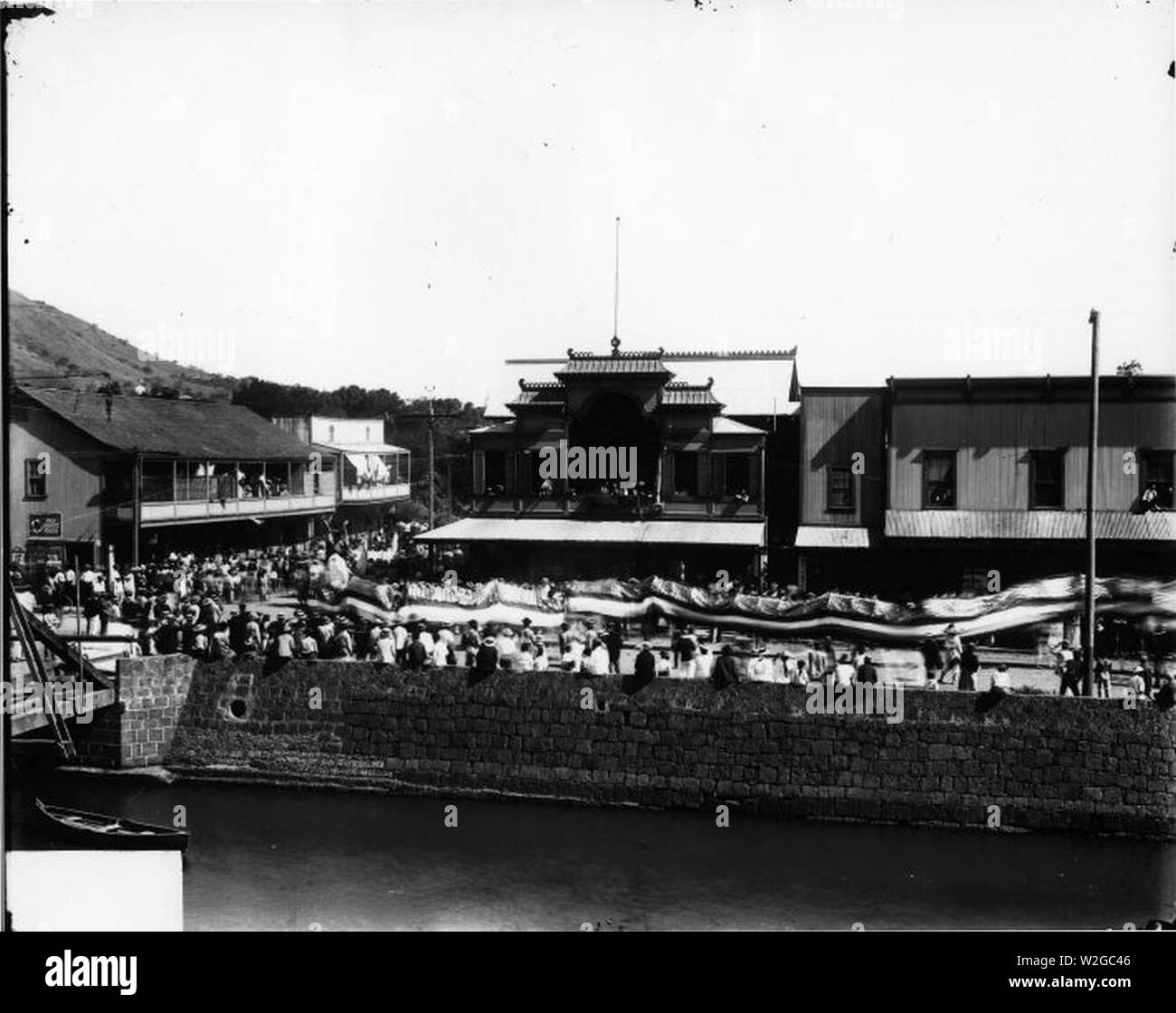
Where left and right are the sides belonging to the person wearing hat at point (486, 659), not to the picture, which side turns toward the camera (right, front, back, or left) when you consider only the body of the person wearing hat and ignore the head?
back

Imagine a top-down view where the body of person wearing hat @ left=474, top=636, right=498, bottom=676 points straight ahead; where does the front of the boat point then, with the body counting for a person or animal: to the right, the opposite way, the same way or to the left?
to the left

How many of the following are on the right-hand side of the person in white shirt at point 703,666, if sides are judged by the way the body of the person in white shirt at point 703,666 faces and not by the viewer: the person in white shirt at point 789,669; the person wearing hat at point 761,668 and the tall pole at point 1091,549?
3

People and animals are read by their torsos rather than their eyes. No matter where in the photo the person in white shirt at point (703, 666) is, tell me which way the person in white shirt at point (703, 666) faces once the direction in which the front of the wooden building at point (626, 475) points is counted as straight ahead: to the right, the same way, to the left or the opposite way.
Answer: the opposite way

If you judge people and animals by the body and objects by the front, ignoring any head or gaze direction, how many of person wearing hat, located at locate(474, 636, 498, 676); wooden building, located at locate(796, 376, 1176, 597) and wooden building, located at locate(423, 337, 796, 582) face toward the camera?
2

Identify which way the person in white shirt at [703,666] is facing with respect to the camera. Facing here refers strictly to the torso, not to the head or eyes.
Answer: away from the camera

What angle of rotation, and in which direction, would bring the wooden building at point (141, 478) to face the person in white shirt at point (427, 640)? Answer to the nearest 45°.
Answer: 0° — it already faces them

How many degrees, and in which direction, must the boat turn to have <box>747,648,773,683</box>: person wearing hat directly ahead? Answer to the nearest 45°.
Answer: approximately 180°

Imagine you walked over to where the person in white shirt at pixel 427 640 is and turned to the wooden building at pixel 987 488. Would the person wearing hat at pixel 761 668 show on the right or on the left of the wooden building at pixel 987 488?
right

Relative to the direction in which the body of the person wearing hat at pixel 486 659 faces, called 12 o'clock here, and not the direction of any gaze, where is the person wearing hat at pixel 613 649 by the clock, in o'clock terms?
the person wearing hat at pixel 613 649 is roughly at 3 o'clock from the person wearing hat at pixel 486 659.

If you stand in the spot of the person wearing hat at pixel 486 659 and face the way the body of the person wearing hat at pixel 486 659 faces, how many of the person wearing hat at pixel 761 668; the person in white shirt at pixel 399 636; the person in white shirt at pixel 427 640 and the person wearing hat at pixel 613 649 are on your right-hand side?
2
